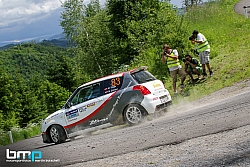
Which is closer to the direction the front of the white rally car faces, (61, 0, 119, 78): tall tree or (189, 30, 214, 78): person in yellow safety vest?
the tall tree

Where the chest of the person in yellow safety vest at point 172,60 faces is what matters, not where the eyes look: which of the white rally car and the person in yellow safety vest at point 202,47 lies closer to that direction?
the white rally car

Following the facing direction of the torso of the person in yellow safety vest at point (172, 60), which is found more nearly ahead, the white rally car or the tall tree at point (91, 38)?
the white rally car

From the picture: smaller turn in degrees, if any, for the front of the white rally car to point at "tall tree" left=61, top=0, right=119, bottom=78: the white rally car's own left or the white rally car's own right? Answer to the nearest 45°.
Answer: approximately 45° to the white rally car's own right

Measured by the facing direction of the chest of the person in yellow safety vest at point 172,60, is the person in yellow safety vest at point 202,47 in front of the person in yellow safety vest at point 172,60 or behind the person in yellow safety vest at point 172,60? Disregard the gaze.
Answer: behind

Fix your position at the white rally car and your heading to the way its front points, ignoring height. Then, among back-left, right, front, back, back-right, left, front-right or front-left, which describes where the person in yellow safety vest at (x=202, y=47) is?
right

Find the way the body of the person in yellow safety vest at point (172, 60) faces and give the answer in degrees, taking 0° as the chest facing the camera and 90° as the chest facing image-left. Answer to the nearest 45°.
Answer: approximately 45°

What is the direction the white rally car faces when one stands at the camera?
facing away from the viewer and to the left of the viewer

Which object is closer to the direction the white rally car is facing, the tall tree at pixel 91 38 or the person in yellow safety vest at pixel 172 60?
the tall tree
